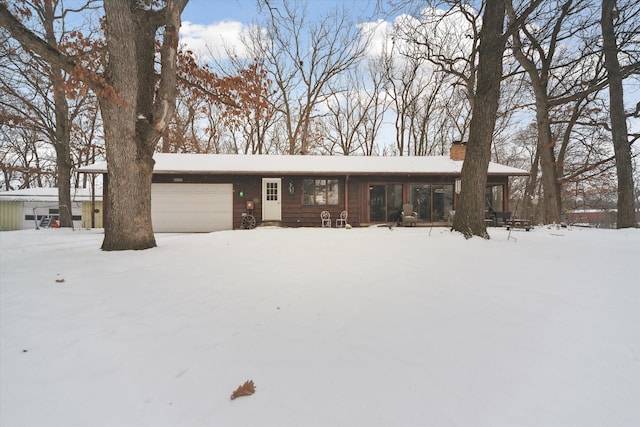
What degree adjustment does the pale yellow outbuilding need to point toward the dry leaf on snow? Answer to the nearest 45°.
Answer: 0° — it already faces it

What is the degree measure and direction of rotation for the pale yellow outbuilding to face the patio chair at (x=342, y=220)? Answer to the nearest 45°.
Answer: approximately 45° to its left

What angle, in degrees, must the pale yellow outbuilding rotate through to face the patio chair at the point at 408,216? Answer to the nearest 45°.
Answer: approximately 45° to its left

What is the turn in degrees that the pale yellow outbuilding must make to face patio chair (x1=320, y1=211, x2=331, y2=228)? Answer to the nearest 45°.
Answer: approximately 45° to its left

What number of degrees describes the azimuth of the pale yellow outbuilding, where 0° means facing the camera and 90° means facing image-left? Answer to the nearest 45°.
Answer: approximately 0°

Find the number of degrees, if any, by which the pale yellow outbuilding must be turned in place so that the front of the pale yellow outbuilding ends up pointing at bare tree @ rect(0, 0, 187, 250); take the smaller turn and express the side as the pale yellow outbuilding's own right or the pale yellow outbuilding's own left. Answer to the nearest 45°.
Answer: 0° — it already faces it
